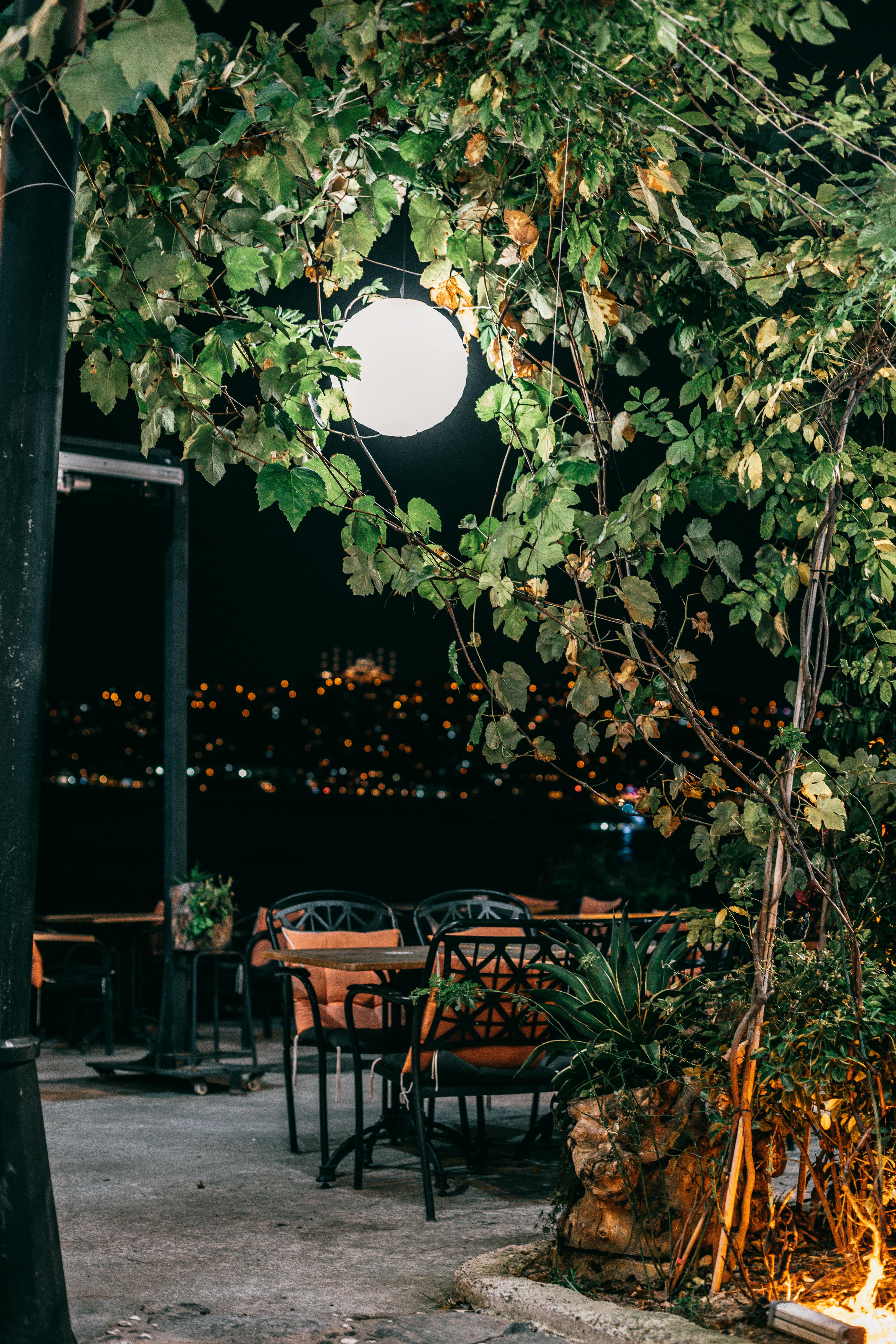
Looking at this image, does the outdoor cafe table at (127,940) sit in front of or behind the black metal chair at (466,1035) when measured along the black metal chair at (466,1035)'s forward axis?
in front

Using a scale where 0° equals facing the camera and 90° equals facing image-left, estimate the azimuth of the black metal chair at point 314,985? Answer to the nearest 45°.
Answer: approximately 315°

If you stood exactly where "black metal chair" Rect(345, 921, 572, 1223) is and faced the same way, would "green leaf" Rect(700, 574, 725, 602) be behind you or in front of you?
behind

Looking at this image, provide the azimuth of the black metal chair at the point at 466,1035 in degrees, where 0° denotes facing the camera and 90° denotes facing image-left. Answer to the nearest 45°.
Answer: approximately 135°
